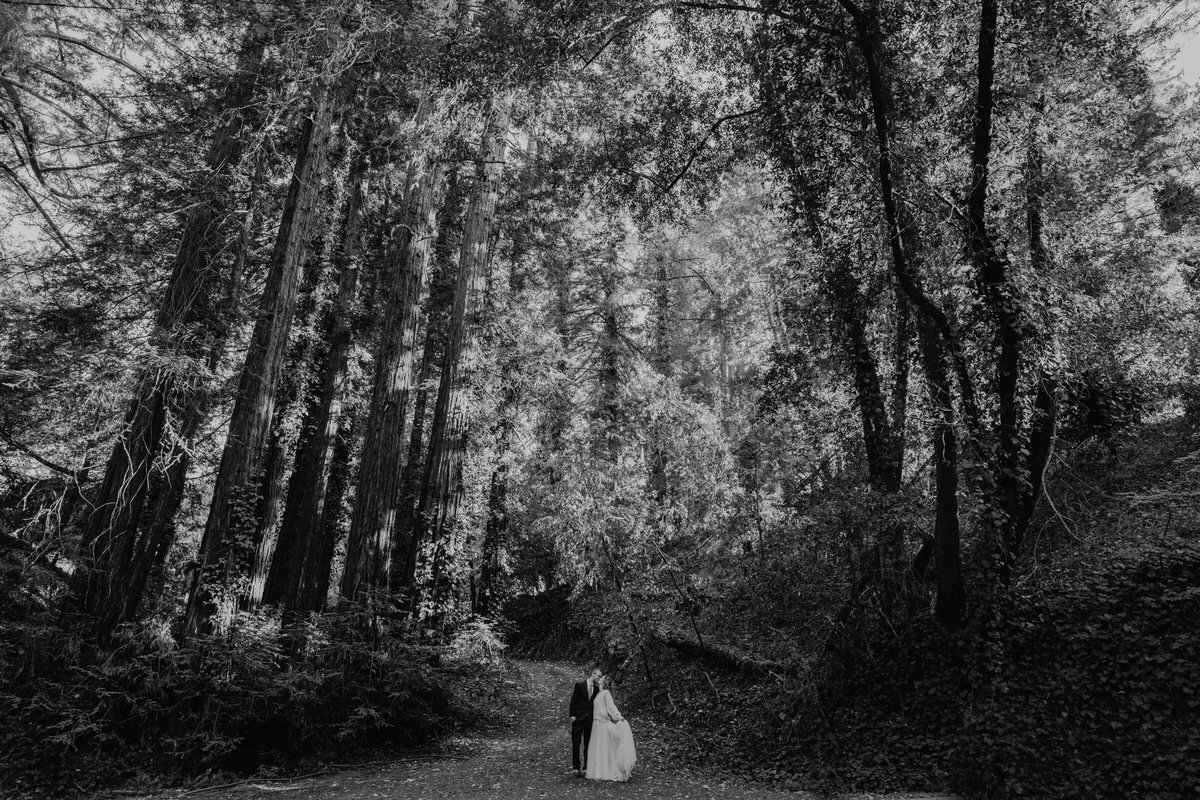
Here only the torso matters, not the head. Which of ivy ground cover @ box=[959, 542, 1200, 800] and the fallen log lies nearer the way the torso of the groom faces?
the ivy ground cover

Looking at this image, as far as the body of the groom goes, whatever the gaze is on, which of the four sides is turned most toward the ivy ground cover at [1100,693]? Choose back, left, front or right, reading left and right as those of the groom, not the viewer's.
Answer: front

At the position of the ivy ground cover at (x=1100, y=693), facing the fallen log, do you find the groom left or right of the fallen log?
left

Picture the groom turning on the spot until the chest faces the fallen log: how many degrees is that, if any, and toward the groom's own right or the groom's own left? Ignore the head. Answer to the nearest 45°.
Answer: approximately 90° to the groom's own left
